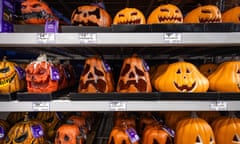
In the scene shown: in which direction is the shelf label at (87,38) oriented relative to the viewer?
toward the camera

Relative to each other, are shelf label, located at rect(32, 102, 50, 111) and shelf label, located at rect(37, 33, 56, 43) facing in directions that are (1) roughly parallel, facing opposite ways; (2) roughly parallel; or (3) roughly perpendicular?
roughly parallel

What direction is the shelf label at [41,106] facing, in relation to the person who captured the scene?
facing the viewer

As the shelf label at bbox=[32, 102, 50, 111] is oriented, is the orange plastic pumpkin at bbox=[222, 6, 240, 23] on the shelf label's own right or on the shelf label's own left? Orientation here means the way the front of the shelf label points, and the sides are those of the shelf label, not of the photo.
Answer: on the shelf label's own left

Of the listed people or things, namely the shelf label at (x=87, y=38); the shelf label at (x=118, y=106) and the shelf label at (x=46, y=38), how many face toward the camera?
3

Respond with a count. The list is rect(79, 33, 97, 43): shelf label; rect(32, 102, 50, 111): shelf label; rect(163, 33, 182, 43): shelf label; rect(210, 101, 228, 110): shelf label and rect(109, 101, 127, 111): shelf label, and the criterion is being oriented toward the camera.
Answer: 5

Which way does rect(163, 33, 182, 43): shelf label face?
toward the camera

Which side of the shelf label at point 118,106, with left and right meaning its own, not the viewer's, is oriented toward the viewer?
front

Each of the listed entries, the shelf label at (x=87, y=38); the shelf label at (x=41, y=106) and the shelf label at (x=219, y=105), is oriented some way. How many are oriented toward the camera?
3

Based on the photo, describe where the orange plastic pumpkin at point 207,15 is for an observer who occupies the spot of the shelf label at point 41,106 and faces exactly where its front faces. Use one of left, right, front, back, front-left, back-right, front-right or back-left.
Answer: left
